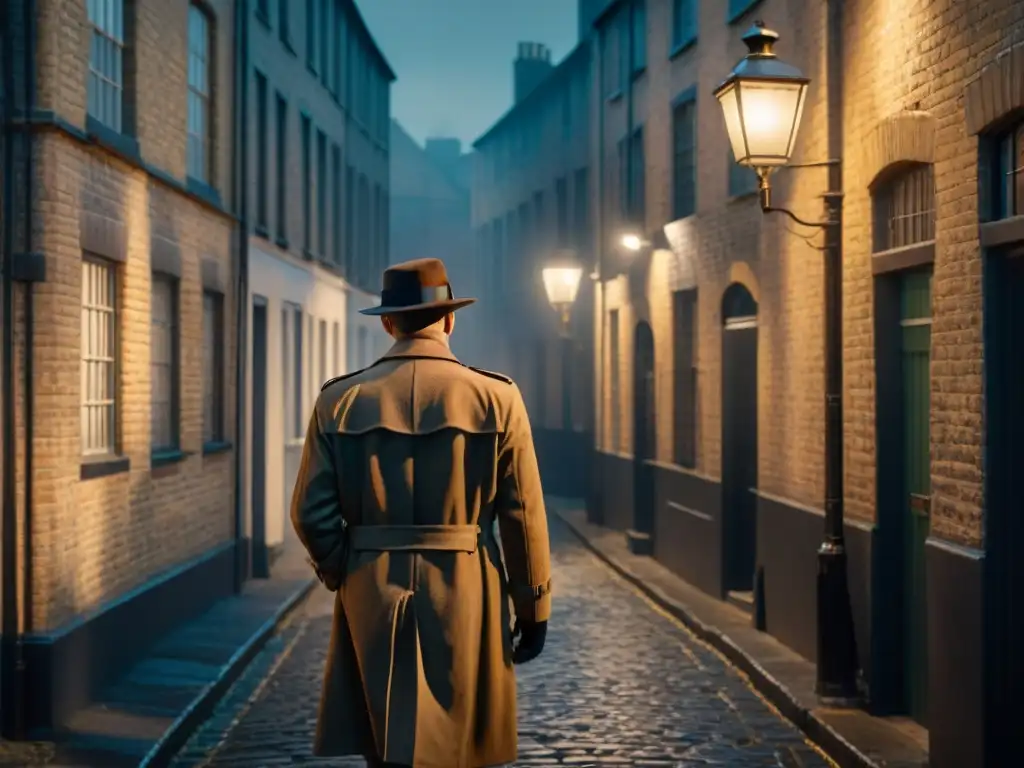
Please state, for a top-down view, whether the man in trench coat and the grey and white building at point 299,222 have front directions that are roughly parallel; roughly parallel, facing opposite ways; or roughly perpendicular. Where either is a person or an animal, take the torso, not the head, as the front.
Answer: roughly perpendicular

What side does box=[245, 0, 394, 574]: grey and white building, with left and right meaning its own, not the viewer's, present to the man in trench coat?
right

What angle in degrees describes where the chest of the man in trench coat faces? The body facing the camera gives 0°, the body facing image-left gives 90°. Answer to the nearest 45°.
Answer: approximately 180°

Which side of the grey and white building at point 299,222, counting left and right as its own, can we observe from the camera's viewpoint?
right

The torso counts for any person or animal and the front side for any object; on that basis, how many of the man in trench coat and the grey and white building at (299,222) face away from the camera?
1

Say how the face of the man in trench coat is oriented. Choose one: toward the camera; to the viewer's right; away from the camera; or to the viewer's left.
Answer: away from the camera

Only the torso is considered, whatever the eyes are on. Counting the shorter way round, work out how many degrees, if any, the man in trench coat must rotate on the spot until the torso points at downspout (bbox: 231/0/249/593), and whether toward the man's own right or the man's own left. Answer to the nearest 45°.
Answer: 0° — they already face it
